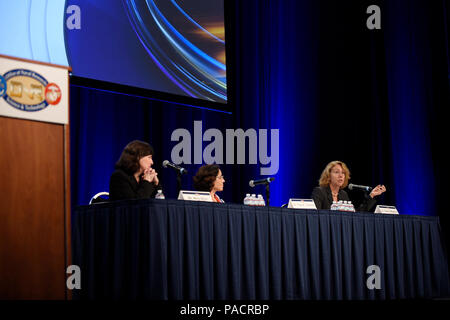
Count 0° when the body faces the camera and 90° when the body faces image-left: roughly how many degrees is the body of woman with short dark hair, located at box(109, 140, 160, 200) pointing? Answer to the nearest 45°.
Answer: approximately 270°

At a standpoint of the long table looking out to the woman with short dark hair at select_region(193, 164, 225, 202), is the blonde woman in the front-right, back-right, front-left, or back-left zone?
front-right

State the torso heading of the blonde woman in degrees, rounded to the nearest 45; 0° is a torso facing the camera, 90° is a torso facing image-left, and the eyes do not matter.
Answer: approximately 315°

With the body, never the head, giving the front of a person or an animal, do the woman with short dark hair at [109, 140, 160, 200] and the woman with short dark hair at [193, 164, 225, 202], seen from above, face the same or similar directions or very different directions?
same or similar directions

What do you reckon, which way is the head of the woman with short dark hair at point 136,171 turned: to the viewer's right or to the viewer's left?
to the viewer's right

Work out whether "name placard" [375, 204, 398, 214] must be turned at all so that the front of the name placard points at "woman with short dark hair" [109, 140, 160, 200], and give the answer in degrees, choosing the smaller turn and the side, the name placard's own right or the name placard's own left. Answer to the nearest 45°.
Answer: approximately 90° to the name placard's own right

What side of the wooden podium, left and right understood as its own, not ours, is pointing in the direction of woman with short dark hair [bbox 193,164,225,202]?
left

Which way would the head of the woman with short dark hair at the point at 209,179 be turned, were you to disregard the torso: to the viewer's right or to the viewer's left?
to the viewer's right
